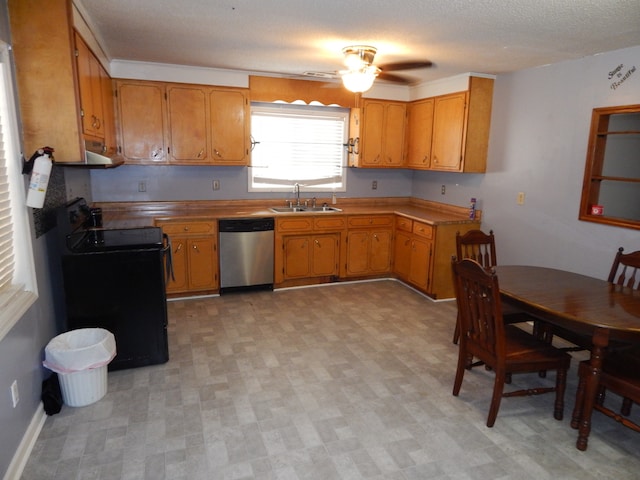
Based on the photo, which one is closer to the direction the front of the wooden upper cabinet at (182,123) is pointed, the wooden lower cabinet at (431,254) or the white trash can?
the white trash can

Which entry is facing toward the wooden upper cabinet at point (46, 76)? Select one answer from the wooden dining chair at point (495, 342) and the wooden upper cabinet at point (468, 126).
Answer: the wooden upper cabinet at point (468, 126)

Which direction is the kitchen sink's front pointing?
toward the camera

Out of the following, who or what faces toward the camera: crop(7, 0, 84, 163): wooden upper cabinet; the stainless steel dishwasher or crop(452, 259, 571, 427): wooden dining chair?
the stainless steel dishwasher

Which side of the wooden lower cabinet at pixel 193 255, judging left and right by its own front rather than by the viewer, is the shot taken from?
front

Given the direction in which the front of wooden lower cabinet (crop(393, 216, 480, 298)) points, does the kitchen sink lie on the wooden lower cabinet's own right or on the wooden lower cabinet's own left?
on the wooden lower cabinet's own right

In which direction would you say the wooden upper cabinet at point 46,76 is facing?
to the viewer's right

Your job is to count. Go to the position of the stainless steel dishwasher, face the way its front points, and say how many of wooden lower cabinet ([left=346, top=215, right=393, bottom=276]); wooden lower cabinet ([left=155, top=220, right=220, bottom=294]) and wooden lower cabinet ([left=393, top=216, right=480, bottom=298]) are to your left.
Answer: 2

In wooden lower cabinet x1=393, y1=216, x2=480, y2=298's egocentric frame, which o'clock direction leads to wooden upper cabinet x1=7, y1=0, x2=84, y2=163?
The wooden upper cabinet is roughly at 12 o'clock from the wooden lower cabinet.

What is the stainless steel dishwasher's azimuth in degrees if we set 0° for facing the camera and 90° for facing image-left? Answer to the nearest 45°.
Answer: approximately 0°

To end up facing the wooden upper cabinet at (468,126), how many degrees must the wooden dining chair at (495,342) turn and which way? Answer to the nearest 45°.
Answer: approximately 45° to its left

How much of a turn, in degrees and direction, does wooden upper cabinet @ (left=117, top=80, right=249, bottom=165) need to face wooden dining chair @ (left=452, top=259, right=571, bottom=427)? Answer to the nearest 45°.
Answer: approximately 45° to its left

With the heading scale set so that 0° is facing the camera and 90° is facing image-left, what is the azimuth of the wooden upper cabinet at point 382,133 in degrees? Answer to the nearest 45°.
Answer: approximately 0°

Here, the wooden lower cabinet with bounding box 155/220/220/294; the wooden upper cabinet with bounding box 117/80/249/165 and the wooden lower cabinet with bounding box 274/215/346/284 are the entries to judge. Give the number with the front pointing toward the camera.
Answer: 3
